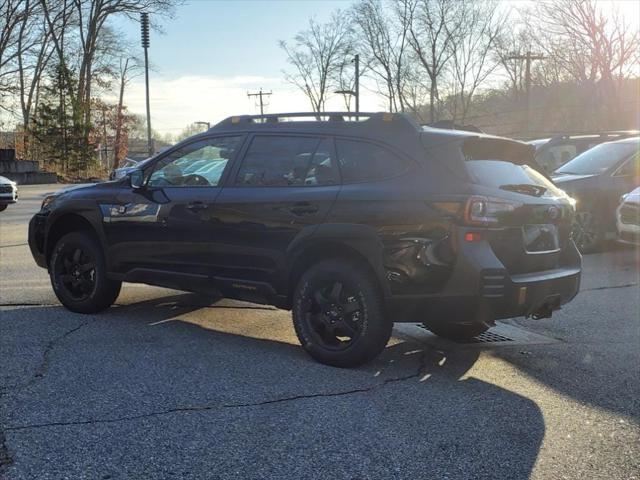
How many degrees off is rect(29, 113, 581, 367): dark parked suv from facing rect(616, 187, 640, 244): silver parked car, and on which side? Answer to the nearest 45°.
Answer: approximately 90° to its right

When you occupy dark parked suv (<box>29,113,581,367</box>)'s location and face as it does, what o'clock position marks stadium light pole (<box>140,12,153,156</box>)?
The stadium light pole is roughly at 1 o'clock from the dark parked suv.

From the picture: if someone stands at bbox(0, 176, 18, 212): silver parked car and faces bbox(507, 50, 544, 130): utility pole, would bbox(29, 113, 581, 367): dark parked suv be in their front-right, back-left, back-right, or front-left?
back-right

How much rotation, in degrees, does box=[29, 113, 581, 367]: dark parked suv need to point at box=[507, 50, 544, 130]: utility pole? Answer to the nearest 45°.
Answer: approximately 45° to its right

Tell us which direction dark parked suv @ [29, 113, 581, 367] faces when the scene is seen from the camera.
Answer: facing away from the viewer and to the left of the viewer
